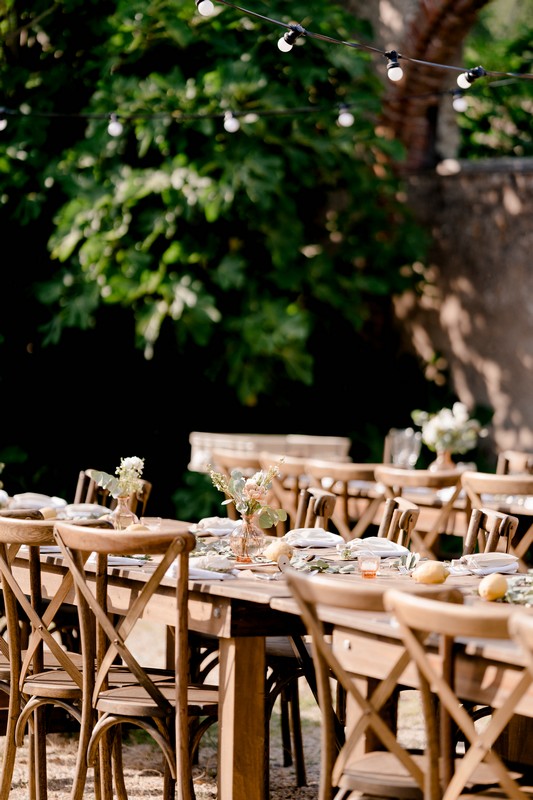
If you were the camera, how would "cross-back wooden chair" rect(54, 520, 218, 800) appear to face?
facing away from the viewer and to the right of the viewer

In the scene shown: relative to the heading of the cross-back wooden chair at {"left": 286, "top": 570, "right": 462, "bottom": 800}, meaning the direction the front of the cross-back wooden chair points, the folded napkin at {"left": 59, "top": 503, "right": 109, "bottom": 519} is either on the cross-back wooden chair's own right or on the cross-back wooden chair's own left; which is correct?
on the cross-back wooden chair's own left

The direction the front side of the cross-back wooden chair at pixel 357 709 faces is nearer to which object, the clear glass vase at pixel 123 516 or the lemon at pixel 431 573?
the lemon

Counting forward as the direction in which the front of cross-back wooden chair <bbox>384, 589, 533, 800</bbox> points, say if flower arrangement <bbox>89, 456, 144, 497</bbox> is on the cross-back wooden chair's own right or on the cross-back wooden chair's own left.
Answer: on the cross-back wooden chair's own left

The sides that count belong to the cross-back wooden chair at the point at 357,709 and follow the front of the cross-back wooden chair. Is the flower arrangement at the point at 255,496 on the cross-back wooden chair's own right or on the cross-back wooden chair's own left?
on the cross-back wooden chair's own left

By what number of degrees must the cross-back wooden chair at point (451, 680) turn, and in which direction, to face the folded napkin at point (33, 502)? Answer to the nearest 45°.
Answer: approximately 90° to its left

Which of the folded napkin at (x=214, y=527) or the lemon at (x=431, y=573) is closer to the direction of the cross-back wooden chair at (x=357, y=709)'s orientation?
the lemon

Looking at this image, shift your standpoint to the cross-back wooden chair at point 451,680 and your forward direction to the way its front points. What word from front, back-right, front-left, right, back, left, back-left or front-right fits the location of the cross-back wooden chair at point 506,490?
front-left

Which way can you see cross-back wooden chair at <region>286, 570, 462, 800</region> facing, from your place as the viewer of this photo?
facing away from the viewer and to the right of the viewer
